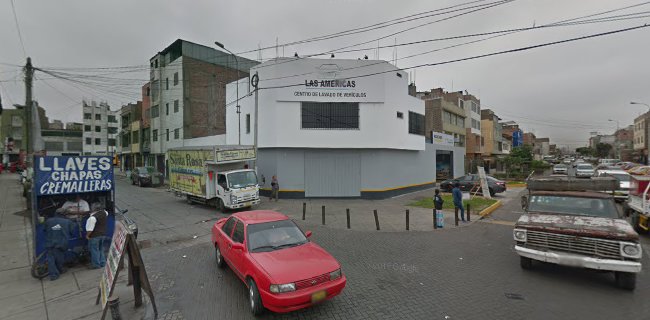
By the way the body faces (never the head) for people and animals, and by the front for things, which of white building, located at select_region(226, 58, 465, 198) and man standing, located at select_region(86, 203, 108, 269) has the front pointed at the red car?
the white building

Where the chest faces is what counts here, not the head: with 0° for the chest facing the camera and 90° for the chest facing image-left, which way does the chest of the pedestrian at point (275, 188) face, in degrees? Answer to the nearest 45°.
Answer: approximately 0°

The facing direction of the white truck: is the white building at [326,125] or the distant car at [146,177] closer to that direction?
the white building

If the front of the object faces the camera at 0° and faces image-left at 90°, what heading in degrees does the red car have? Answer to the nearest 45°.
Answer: approximately 315°
